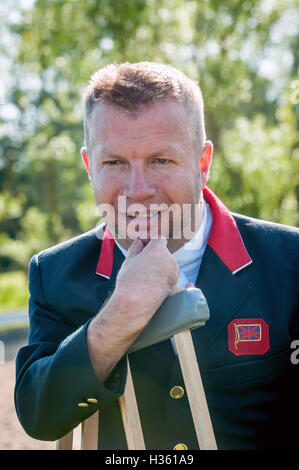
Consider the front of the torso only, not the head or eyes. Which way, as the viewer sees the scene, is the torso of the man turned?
toward the camera

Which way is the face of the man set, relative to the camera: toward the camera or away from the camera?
toward the camera
